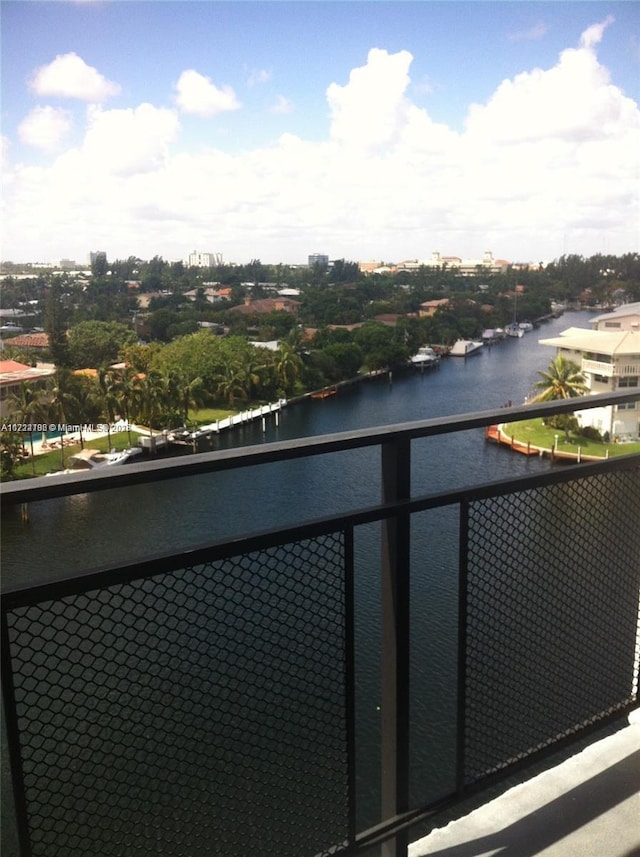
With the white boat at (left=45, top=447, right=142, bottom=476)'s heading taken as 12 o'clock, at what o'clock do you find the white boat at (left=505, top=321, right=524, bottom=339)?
the white boat at (left=505, top=321, right=524, bottom=339) is roughly at 11 o'clock from the white boat at (left=45, top=447, right=142, bottom=476).

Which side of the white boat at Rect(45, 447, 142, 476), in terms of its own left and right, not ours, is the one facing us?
right

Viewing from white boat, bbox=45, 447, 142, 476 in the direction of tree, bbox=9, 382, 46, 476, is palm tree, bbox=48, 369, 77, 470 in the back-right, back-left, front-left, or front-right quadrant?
front-right

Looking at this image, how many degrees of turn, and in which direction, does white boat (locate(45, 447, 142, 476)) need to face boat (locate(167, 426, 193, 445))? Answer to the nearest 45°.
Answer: approximately 45° to its left

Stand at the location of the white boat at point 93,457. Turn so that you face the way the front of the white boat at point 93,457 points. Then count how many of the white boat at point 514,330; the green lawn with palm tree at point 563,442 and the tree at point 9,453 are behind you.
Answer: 1

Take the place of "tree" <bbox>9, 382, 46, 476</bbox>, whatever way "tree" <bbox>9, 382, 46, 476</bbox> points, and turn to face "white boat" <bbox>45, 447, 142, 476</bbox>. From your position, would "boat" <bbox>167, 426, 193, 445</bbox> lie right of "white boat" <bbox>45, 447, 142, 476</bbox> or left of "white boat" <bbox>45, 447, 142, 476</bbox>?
left

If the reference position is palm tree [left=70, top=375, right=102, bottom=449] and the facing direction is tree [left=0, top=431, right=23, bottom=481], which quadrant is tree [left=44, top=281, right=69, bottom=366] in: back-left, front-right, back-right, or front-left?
back-right

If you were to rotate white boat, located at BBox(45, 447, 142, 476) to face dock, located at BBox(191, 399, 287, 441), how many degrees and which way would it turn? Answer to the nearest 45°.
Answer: approximately 45° to its left

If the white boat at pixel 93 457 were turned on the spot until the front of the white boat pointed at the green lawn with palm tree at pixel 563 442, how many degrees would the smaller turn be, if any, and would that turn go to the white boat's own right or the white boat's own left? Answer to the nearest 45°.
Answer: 0° — it already faces it

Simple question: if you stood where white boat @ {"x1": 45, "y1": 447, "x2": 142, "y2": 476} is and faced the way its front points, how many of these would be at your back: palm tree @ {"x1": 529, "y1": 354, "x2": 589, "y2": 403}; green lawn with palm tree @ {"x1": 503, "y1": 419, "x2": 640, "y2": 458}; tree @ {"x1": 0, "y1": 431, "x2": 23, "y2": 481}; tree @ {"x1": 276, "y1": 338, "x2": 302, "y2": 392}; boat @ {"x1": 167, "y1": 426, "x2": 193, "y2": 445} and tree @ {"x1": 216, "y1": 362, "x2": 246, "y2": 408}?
1

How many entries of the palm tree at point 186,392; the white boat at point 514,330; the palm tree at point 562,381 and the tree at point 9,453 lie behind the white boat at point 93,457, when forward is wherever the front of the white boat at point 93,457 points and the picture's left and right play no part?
1

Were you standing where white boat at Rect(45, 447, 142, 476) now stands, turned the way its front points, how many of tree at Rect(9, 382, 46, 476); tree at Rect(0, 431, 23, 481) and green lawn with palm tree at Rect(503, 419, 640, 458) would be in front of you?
1

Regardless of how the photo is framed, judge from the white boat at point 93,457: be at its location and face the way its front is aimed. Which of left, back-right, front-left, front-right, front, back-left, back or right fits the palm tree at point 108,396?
left

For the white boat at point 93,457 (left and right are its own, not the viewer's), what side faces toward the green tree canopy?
left

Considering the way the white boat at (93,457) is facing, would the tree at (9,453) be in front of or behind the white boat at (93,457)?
behind

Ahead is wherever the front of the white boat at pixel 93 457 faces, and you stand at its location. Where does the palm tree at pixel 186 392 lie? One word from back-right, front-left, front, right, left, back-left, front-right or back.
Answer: front-left
